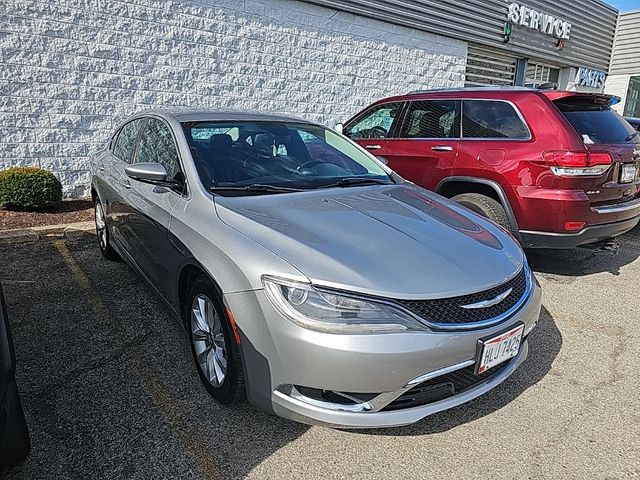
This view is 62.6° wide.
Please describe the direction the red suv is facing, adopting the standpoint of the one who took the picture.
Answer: facing away from the viewer and to the left of the viewer

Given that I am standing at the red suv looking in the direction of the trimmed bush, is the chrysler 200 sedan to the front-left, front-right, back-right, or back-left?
front-left

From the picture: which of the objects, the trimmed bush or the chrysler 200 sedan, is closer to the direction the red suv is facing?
the trimmed bush

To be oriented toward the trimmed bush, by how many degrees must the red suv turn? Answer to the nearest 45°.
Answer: approximately 45° to its left

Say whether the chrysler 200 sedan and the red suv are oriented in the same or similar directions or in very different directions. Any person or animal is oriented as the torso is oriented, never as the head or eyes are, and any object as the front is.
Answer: very different directions

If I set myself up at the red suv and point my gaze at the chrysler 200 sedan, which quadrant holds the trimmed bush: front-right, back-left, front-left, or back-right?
front-right

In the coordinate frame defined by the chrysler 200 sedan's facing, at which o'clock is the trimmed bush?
The trimmed bush is roughly at 6 o'clock from the chrysler 200 sedan.

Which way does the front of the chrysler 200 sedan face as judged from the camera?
facing the viewer and to the right of the viewer

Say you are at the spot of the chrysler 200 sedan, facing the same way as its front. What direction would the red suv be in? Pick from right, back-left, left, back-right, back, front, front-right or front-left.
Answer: left
